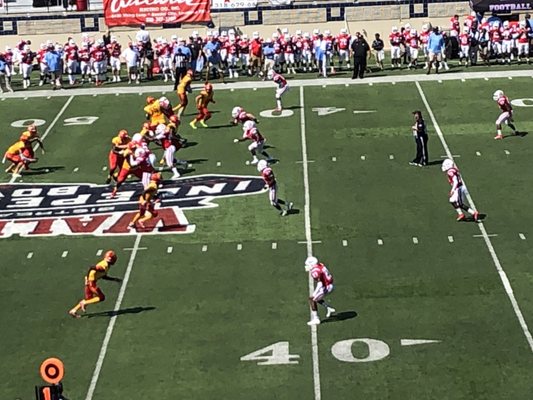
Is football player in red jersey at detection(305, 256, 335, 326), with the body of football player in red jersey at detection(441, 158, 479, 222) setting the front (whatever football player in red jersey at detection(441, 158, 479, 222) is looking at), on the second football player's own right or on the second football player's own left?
on the second football player's own left

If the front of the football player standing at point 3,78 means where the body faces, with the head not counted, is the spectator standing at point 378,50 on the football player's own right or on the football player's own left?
on the football player's own left

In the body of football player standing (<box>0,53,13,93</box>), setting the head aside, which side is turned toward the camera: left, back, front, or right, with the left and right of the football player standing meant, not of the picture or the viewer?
front

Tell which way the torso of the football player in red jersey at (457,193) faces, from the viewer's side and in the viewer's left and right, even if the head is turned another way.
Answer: facing to the left of the viewer

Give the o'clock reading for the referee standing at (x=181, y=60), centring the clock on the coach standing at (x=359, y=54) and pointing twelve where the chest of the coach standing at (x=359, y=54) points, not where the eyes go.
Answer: the referee standing at (x=181, y=60) is roughly at 3 o'clock from the coach standing at (x=359, y=54).

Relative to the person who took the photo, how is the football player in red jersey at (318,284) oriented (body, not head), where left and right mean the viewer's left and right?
facing to the left of the viewer

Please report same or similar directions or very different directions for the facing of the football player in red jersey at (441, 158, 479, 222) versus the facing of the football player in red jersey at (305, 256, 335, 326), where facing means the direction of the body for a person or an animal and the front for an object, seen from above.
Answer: same or similar directions

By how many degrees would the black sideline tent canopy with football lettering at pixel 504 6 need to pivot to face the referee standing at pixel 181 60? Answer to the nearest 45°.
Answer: approximately 45° to its right

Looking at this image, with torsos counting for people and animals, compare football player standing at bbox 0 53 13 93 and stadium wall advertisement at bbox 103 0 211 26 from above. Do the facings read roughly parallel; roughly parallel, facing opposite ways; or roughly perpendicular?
roughly parallel

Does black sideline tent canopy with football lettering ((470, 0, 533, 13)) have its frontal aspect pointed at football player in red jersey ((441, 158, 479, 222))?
yes

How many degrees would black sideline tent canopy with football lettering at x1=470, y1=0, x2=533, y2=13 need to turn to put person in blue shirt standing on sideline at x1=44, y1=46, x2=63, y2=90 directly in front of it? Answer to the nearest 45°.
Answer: approximately 45° to its right

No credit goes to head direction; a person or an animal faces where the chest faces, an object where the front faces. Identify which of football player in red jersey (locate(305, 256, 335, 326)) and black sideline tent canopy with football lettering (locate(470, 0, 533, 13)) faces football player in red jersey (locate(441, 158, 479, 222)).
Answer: the black sideline tent canopy with football lettering

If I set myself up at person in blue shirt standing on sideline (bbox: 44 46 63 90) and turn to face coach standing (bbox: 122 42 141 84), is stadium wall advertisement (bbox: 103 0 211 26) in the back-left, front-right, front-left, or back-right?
front-left

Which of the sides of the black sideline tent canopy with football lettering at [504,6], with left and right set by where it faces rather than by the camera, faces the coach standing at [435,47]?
front

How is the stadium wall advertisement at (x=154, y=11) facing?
toward the camera

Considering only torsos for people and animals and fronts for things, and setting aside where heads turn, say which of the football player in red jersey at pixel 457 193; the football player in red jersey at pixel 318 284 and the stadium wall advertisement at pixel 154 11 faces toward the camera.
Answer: the stadium wall advertisement

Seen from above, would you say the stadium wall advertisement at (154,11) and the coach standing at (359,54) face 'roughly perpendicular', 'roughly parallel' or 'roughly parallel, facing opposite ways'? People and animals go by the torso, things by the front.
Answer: roughly parallel

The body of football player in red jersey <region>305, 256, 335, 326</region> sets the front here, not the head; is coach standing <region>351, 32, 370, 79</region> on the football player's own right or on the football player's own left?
on the football player's own right

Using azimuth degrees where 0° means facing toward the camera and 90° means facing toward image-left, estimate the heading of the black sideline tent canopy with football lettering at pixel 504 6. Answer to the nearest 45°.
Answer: approximately 0°
